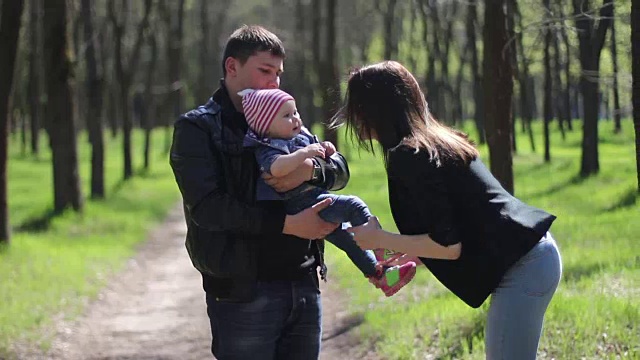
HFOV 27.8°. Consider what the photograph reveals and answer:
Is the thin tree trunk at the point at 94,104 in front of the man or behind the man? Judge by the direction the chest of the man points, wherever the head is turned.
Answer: behind

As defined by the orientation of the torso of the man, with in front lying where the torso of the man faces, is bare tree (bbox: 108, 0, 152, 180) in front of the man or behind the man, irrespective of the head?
behind

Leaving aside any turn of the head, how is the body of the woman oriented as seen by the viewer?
to the viewer's left

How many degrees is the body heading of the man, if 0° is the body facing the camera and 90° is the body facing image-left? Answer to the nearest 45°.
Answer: approximately 315°

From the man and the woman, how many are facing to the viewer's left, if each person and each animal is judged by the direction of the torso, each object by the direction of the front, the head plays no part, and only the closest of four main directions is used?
1

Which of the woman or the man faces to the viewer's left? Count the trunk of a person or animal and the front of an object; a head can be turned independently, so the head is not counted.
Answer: the woman

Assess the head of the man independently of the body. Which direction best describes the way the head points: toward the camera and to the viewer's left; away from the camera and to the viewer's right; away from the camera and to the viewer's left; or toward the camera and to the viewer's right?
toward the camera and to the viewer's right

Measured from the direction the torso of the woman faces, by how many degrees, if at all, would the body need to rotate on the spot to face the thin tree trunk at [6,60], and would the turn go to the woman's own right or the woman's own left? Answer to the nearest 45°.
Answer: approximately 45° to the woman's own right

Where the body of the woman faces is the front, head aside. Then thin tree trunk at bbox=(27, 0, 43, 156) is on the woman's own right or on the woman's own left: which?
on the woman's own right

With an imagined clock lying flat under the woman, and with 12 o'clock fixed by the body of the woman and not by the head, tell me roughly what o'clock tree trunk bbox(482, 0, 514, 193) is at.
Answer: The tree trunk is roughly at 3 o'clock from the woman.
